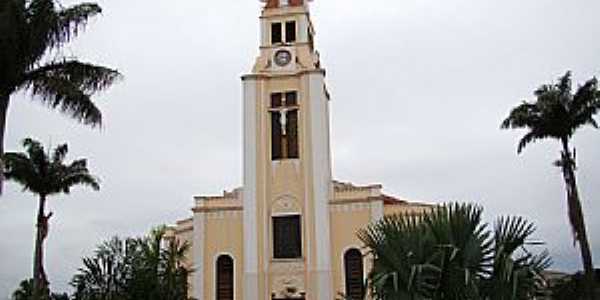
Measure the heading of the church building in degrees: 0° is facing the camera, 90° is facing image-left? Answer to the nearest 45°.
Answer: approximately 0°

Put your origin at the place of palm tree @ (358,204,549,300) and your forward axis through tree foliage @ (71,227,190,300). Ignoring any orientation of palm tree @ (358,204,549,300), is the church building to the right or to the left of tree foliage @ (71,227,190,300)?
right

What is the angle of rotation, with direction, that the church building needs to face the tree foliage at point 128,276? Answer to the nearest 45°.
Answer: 0° — it already faces it

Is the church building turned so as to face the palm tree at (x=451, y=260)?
yes

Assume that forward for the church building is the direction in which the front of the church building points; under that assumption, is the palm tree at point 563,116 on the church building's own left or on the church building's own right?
on the church building's own left

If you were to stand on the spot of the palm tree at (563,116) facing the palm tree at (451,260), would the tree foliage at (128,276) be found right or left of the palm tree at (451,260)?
right

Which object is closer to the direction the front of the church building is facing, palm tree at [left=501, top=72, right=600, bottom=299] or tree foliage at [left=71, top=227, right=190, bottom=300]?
the tree foliage
